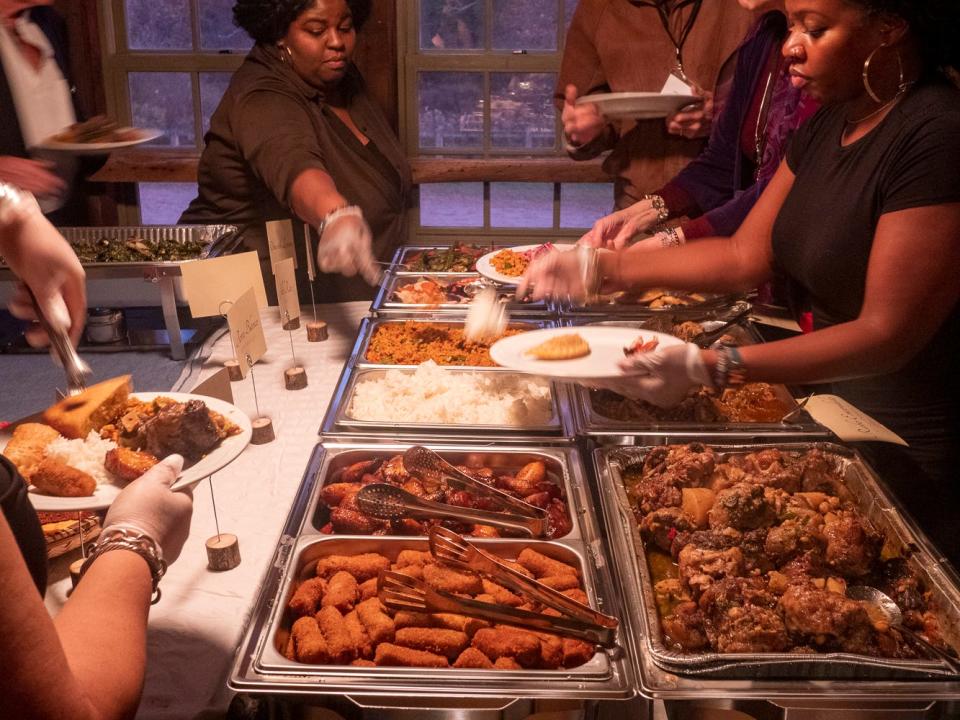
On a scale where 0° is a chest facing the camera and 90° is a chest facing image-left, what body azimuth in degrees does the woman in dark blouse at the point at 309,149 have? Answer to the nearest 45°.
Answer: approximately 315°

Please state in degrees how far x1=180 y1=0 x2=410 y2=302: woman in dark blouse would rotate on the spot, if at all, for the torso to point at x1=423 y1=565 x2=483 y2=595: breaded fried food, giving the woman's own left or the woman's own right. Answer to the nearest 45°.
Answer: approximately 45° to the woman's own right

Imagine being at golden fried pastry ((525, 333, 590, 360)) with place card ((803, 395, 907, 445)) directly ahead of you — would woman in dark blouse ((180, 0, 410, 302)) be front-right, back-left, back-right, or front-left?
back-left

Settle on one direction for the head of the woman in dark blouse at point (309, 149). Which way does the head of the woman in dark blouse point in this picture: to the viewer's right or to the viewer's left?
to the viewer's right

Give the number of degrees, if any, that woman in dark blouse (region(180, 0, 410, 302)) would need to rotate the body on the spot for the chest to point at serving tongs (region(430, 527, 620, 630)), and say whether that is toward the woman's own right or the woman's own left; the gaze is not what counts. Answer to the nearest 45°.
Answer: approximately 45° to the woman's own right

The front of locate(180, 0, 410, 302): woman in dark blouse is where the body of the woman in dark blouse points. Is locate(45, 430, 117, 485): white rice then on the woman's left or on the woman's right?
on the woman's right
